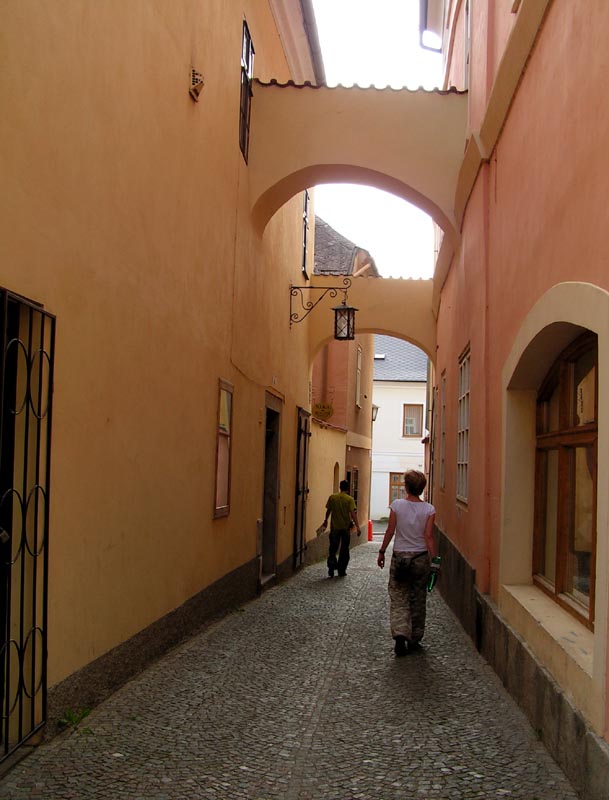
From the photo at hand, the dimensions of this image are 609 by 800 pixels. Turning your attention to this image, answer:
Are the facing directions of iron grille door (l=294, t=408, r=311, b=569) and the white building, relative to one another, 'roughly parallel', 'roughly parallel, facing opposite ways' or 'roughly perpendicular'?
roughly perpendicular

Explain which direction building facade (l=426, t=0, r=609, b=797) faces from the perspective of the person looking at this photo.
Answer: facing to the left of the viewer

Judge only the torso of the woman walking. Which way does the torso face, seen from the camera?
away from the camera

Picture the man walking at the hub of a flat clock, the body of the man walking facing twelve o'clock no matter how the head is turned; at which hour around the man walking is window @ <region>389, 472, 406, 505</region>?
The window is roughly at 12 o'clock from the man walking.

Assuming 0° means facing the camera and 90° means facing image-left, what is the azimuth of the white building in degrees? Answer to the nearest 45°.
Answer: approximately 0°

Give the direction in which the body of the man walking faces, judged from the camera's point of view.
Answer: away from the camera

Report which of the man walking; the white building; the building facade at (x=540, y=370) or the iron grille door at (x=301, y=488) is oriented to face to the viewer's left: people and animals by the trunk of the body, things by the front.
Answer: the building facade

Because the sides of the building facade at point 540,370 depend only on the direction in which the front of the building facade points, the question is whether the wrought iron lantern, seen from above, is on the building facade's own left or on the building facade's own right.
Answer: on the building facade's own right

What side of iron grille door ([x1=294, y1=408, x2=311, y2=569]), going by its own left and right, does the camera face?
right

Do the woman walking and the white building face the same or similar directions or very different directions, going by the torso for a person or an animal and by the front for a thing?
very different directions
